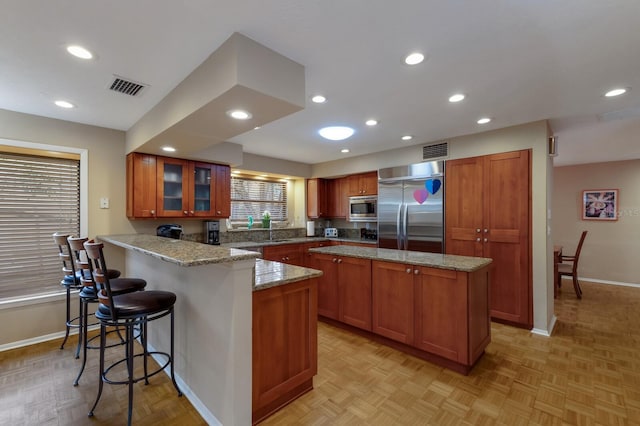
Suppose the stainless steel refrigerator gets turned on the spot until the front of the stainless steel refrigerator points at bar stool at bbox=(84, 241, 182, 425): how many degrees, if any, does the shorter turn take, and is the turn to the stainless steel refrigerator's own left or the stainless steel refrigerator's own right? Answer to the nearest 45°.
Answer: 0° — it already faces it

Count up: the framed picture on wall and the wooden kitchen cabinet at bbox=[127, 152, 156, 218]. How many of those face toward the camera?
2

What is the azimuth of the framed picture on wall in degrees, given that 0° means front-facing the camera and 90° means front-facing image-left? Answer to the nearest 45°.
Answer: approximately 0°

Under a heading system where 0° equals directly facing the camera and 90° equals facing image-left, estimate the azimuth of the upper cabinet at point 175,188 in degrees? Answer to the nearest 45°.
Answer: approximately 315°

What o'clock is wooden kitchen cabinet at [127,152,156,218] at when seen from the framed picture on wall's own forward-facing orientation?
The wooden kitchen cabinet is roughly at 1 o'clock from the framed picture on wall.

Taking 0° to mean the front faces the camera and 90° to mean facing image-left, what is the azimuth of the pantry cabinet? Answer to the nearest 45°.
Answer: approximately 45°

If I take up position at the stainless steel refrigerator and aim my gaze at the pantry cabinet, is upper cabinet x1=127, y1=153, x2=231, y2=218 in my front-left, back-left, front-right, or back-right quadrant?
back-right

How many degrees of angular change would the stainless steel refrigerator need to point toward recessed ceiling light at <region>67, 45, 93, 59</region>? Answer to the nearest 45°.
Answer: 0° — it already faces it

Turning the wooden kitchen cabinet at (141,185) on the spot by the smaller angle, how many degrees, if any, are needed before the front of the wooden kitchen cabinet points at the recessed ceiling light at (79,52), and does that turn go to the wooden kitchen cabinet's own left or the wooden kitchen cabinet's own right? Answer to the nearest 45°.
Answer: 0° — it already faces it
